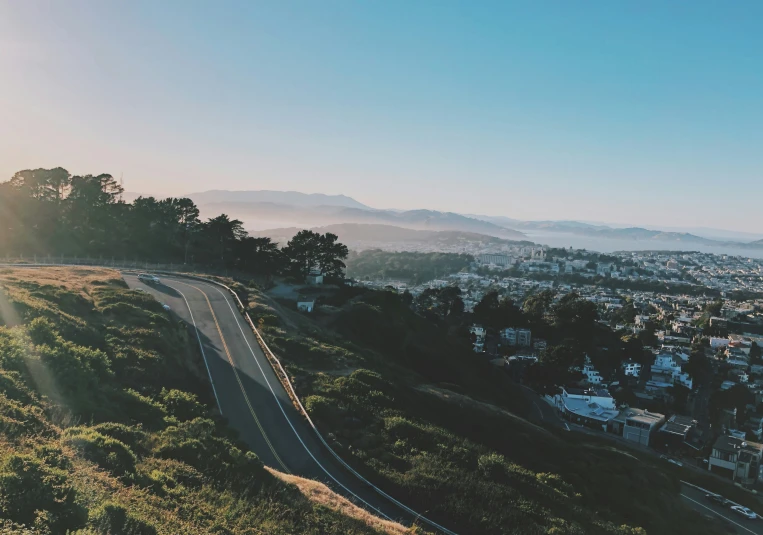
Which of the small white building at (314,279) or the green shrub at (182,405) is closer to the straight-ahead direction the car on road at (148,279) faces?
the green shrub

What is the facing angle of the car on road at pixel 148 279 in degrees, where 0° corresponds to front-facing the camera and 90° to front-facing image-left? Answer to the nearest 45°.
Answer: approximately 315°
